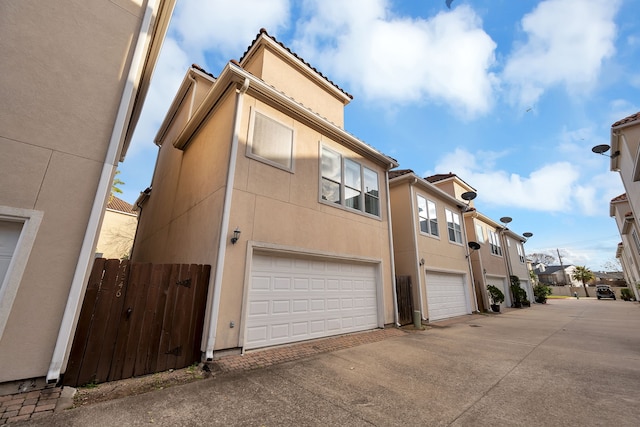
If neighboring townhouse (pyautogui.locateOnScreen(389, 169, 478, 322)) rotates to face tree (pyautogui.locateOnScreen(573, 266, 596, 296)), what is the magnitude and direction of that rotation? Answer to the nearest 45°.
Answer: approximately 90° to its left

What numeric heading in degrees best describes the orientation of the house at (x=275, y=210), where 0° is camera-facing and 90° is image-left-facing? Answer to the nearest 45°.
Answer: approximately 315°

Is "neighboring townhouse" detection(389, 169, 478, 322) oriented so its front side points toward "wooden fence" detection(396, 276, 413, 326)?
no

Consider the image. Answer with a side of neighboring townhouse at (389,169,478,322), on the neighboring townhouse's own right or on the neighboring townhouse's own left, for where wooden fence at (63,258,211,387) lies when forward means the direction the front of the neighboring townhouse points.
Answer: on the neighboring townhouse's own right

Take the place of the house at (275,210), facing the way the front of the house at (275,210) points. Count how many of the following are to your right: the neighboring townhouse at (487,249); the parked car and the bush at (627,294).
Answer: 0

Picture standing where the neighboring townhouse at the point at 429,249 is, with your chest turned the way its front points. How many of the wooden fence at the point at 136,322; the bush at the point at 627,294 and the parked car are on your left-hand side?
2

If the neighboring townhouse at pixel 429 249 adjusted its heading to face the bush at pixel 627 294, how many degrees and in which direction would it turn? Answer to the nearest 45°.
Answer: approximately 90° to its left

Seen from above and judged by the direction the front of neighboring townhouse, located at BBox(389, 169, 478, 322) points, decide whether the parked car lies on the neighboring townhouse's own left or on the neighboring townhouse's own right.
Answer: on the neighboring townhouse's own left

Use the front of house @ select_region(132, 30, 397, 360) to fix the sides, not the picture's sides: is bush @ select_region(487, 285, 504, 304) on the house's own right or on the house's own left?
on the house's own left

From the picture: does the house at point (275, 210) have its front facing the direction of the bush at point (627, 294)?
no

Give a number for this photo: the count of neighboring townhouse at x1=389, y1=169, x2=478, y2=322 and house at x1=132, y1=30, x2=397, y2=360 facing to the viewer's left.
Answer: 0

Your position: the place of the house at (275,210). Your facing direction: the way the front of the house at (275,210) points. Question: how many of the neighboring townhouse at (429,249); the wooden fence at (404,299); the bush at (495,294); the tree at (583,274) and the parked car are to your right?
0

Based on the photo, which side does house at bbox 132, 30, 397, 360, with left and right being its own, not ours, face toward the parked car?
left

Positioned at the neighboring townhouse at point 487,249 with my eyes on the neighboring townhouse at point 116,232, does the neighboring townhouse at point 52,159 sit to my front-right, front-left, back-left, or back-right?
front-left
